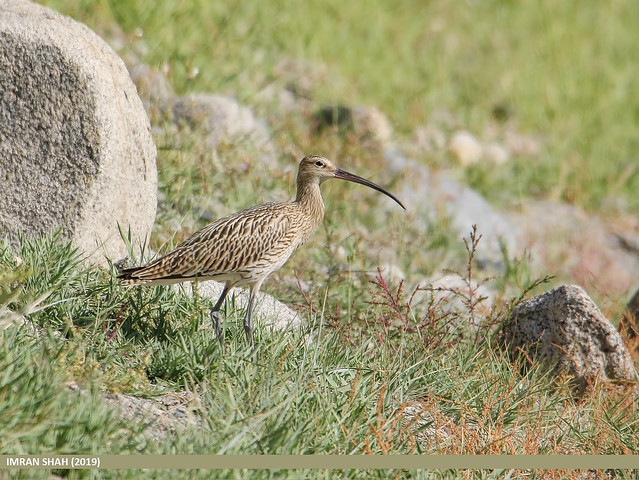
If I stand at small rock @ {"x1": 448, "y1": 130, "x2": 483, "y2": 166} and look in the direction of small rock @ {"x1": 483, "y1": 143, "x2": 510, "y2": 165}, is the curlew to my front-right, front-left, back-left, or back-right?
back-right

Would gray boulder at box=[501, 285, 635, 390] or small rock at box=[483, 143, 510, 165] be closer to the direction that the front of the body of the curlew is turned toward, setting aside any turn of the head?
the gray boulder

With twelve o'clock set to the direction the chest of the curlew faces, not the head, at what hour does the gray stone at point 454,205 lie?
The gray stone is roughly at 10 o'clock from the curlew.

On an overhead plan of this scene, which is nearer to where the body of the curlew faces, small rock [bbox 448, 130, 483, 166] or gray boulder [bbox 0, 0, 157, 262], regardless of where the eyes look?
the small rock

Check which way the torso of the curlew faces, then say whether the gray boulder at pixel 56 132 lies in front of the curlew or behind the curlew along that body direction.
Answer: behind

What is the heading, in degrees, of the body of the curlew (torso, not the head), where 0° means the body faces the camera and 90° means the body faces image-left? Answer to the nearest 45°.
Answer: approximately 270°

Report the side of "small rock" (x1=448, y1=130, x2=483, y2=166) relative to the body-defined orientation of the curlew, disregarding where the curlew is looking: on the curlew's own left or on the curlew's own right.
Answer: on the curlew's own left

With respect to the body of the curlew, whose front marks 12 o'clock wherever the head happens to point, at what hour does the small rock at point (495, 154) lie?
The small rock is roughly at 10 o'clock from the curlew.
